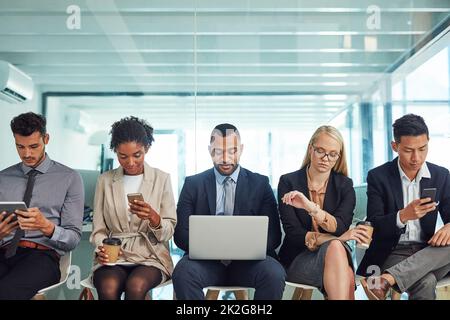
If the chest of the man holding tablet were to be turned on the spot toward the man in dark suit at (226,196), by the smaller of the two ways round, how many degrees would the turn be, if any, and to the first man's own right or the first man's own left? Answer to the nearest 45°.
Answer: approximately 135° to the first man's own left

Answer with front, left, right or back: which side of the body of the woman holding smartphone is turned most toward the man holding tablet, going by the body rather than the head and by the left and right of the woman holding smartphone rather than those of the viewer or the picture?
right

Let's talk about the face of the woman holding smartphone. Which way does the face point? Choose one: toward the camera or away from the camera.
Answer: toward the camera

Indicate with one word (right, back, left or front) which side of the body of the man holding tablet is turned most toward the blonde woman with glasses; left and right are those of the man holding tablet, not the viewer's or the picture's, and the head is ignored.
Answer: left

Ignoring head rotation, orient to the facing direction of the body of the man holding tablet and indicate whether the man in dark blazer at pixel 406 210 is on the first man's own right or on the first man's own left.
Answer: on the first man's own left

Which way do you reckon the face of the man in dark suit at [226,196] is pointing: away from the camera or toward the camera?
toward the camera

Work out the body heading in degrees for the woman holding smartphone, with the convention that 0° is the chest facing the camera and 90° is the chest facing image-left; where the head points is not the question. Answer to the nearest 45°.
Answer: approximately 0°

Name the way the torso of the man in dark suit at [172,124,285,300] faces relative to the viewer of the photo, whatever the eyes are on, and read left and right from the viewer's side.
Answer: facing the viewer

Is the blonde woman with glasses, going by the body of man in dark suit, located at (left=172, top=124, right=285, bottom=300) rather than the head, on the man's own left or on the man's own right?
on the man's own left

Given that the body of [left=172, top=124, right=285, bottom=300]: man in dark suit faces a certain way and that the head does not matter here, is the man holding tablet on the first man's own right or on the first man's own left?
on the first man's own right

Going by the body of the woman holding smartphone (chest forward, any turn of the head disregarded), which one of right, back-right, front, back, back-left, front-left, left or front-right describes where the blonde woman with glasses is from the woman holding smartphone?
left

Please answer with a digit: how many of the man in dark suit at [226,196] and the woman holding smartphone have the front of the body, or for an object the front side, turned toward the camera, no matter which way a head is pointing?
2

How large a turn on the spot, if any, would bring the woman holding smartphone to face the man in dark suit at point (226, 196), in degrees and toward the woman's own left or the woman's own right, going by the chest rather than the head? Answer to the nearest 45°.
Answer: approximately 90° to the woman's own left
